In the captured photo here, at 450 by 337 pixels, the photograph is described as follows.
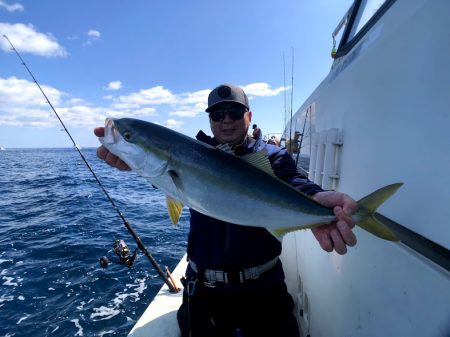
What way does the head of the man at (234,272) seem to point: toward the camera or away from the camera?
toward the camera

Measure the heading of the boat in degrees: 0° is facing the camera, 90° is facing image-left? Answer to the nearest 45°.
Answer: approximately 180°

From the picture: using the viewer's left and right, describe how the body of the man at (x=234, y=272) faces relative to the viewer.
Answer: facing the viewer
